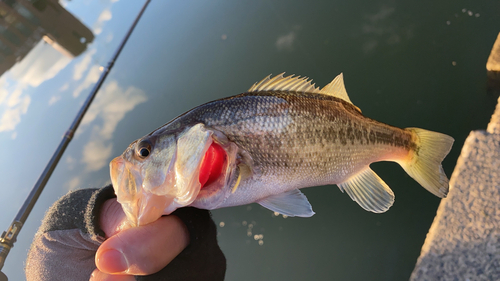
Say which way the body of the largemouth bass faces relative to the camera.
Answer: to the viewer's left
